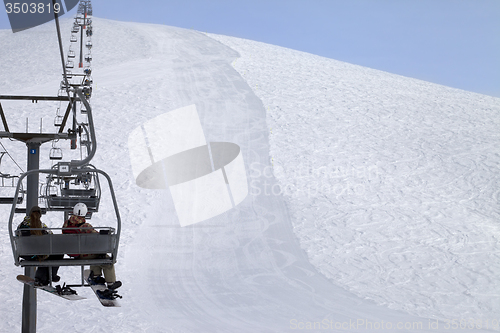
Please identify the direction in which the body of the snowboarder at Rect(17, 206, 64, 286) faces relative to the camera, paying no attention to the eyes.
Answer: away from the camera

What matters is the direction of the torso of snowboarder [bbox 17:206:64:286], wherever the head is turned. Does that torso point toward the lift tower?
yes

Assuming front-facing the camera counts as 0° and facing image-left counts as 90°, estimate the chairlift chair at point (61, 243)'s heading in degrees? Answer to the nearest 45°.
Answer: approximately 180°

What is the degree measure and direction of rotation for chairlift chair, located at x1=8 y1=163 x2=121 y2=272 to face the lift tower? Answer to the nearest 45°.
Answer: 0° — it already faces it
